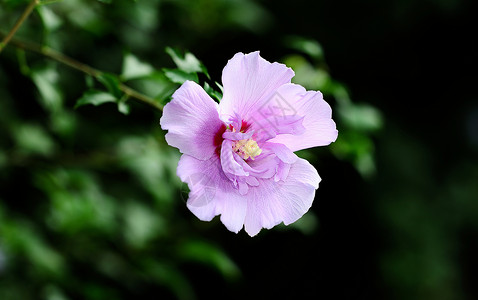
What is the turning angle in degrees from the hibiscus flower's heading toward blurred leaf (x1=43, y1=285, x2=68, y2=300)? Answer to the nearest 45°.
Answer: approximately 135° to its right

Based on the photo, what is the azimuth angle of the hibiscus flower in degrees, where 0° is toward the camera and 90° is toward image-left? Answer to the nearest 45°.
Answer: approximately 0°
